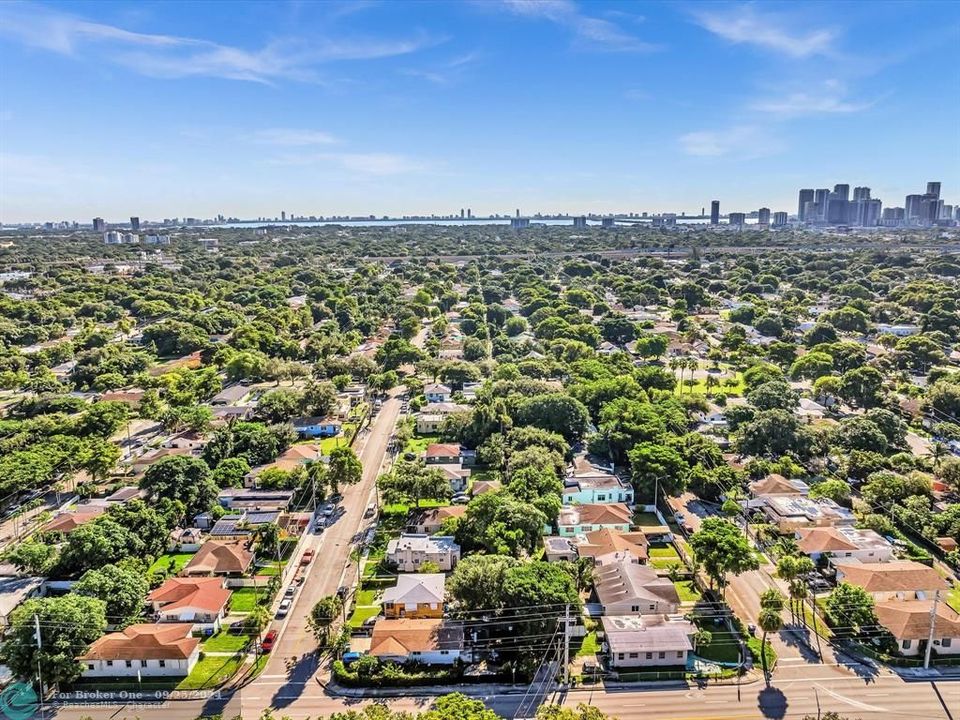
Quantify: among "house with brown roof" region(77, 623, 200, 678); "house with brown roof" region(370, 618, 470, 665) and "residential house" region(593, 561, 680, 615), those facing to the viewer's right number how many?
1

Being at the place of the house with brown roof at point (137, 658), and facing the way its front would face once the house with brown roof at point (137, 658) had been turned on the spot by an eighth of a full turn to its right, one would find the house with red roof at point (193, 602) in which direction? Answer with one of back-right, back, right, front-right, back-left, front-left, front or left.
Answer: back

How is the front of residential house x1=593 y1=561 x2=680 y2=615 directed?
to the viewer's right

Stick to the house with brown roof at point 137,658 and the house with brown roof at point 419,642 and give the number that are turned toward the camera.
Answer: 2

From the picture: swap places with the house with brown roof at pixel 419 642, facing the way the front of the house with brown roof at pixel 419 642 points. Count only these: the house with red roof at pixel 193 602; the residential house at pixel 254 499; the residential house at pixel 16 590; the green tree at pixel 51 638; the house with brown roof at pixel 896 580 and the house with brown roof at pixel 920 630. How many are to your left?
2

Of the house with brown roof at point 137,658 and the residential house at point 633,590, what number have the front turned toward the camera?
1

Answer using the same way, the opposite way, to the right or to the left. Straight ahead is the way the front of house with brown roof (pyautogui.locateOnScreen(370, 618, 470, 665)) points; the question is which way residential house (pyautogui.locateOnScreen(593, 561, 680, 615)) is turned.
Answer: to the left

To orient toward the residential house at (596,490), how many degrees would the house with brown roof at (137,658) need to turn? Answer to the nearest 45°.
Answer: approximately 90° to its left

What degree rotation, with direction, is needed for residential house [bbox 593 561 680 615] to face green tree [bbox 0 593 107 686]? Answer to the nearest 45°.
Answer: approximately 135° to its right

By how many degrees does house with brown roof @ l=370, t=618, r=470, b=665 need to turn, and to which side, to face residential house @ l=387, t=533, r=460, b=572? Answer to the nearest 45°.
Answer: approximately 180°
